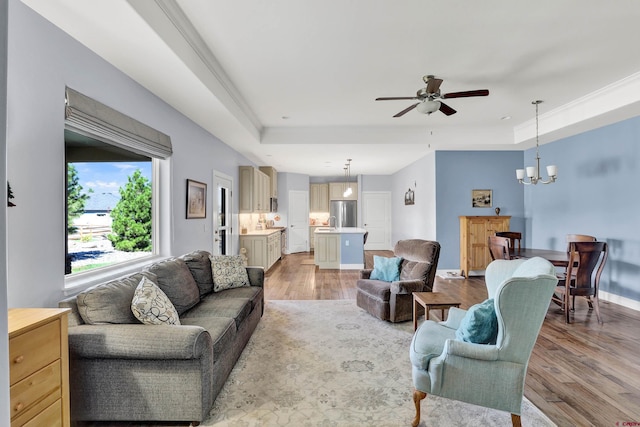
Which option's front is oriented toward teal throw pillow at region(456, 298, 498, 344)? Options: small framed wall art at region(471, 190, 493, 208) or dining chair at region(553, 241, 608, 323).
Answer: the small framed wall art

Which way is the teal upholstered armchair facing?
to the viewer's left

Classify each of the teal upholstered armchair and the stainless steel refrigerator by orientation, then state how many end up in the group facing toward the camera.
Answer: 1
